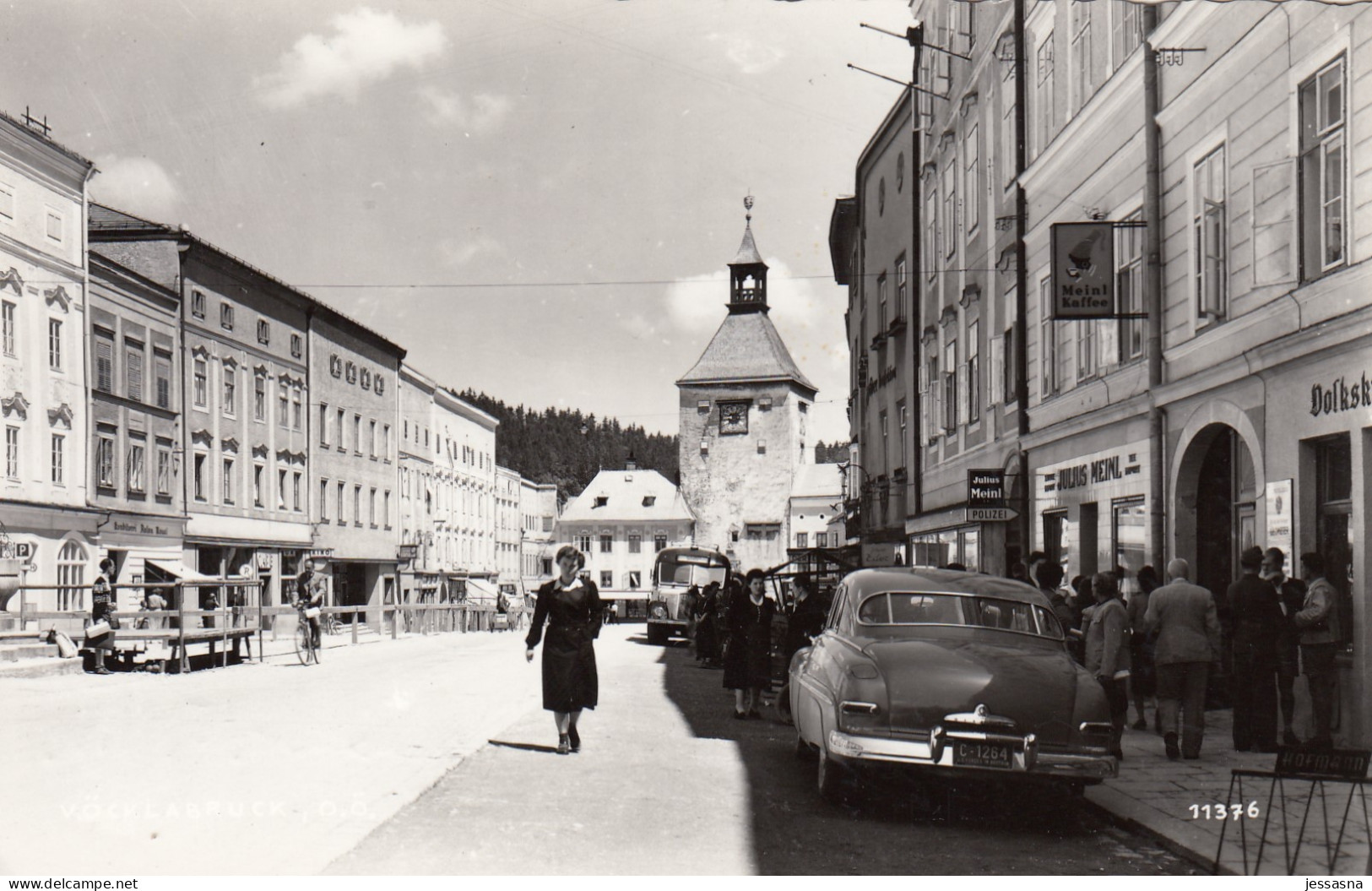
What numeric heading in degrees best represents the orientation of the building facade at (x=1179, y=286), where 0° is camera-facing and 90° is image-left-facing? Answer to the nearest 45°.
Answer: approximately 45°

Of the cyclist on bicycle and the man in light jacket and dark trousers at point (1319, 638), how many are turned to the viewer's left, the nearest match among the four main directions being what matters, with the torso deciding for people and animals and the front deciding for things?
1

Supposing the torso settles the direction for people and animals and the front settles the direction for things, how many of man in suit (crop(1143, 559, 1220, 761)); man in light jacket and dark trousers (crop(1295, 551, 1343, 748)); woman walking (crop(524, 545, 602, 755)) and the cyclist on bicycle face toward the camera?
2

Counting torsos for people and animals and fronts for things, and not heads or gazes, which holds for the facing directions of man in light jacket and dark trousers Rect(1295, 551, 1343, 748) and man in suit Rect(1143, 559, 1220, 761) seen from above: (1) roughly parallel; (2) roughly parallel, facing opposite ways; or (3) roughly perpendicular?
roughly perpendicular

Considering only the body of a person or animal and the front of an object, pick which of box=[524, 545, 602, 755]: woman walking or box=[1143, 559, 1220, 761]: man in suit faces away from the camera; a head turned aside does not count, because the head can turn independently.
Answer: the man in suit

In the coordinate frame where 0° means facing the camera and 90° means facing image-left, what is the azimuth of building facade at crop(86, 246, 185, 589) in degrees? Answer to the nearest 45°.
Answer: approximately 315°

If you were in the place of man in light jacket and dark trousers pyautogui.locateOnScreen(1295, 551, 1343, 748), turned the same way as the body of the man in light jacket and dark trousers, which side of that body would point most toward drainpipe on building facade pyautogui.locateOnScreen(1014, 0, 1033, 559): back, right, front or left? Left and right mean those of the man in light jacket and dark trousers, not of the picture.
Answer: right

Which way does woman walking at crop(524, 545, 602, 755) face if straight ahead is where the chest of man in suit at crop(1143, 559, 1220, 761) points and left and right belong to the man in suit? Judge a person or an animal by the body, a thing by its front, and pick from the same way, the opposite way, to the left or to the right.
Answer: the opposite way

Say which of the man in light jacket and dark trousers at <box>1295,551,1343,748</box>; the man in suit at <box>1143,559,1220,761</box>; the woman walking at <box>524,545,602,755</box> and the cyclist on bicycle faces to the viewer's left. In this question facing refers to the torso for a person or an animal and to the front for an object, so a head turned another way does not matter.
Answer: the man in light jacket and dark trousers at <box>1295,551,1343,748</box>

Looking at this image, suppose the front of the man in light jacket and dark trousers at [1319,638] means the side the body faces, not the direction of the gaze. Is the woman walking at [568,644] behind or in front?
in front

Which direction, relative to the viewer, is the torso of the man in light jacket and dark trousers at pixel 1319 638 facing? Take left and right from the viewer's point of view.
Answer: facing to the left of the viewer
